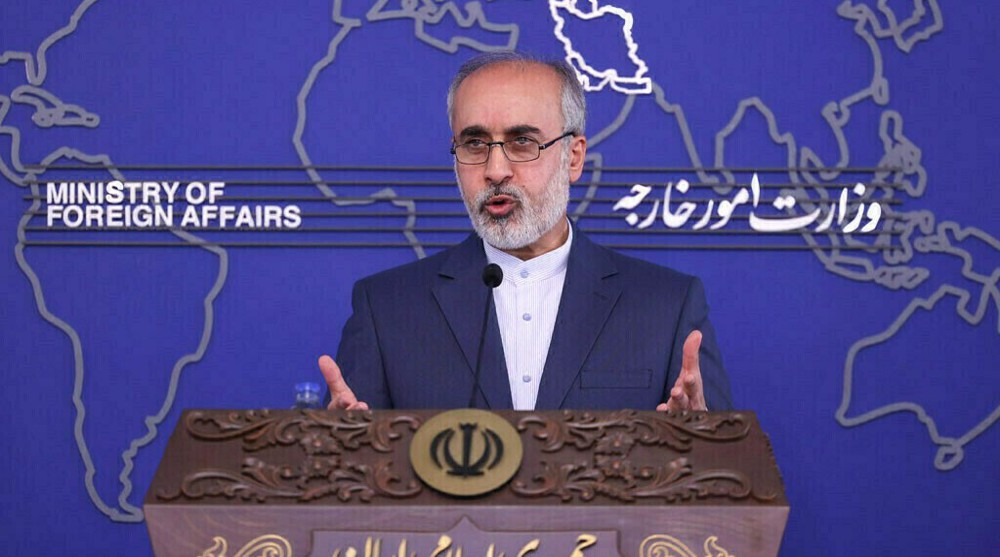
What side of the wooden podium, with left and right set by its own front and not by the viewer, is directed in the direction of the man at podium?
back

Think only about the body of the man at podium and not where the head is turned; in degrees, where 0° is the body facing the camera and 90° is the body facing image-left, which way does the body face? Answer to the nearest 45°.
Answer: approximately 0°

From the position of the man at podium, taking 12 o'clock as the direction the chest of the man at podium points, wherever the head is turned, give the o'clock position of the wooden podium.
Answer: The wooden podium is roughly at 12 o'clock from the man at podium.
